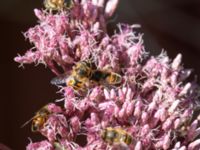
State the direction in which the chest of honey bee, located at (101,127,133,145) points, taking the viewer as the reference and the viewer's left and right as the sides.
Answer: facing to the left of the viewer

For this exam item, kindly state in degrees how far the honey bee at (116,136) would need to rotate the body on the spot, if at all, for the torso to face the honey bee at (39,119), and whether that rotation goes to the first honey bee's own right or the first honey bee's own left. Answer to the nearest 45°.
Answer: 0° — it already faces it
